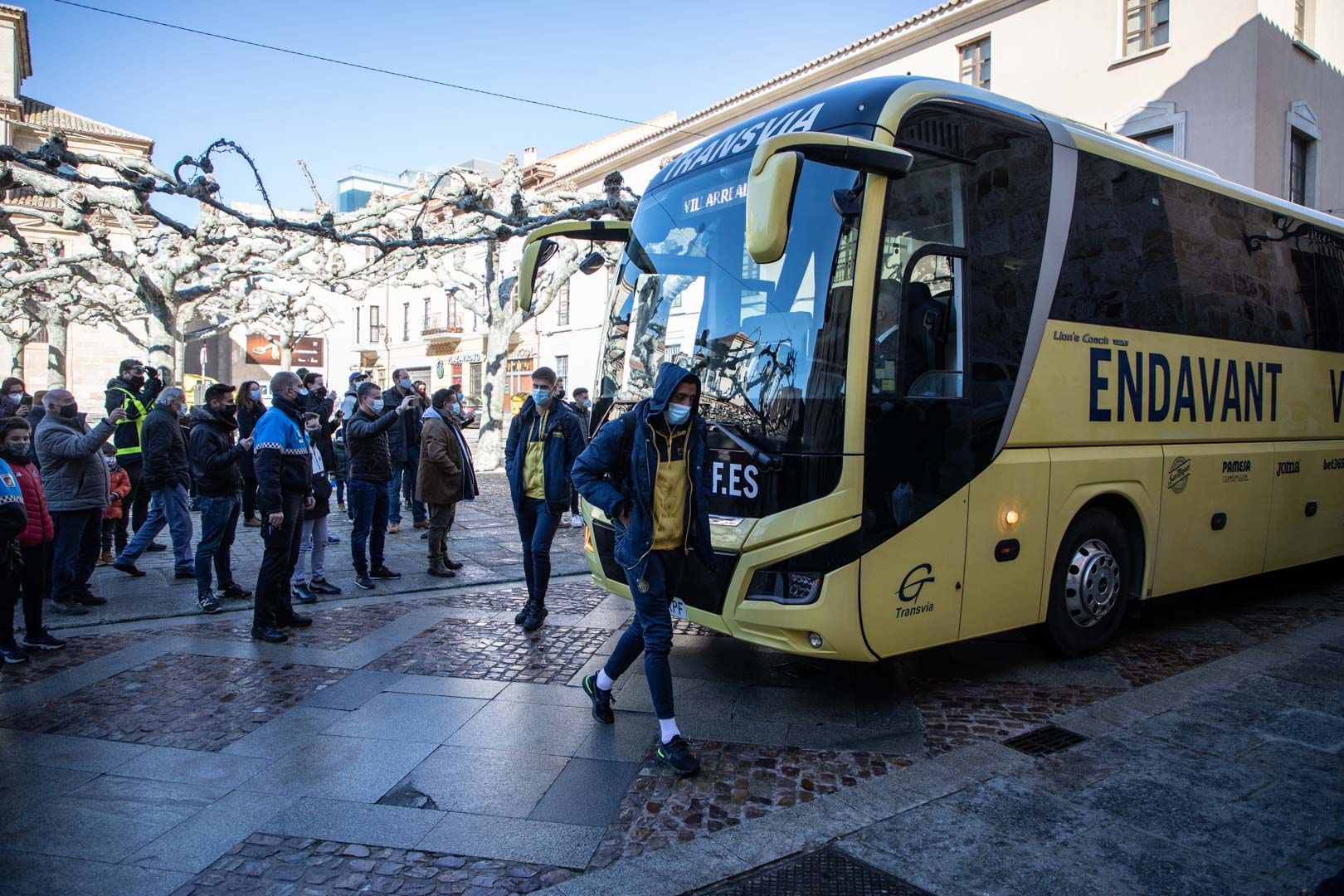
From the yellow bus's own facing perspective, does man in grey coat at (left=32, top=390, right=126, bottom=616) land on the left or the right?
on its right

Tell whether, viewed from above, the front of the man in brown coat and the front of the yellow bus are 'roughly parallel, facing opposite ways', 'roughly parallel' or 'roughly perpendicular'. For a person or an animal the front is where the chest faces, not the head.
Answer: roughly parallel, facing opposite ways

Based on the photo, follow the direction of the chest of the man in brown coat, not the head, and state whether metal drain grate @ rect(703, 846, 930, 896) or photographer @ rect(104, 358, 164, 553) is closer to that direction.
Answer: the metal drain grate

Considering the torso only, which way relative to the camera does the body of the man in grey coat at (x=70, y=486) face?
to the viewer's right

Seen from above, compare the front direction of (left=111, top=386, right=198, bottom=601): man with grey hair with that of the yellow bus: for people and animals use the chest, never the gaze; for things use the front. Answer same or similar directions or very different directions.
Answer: very different directions

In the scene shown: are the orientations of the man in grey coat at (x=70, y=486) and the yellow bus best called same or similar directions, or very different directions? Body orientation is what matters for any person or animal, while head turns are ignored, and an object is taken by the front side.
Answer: very different directions

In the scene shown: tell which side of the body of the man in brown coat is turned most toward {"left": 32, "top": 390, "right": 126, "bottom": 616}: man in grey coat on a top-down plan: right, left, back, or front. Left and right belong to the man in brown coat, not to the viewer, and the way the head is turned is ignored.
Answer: back

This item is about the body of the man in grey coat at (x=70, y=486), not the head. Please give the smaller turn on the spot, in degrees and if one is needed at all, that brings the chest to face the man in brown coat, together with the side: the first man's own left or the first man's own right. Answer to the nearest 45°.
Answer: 0° — they already face them

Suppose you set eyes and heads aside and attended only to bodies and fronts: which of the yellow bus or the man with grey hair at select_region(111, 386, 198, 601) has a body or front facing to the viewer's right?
the man with grey hair

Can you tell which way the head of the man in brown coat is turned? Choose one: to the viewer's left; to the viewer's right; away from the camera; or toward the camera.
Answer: to the viewer's right

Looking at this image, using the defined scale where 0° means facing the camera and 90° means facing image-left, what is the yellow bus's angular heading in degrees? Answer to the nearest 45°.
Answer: approximately 45°

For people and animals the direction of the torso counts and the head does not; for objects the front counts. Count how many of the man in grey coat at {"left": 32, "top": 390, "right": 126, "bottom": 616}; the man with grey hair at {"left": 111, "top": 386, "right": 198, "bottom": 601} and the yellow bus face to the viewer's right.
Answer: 2

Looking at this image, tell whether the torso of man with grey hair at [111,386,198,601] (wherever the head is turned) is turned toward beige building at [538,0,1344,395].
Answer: yes

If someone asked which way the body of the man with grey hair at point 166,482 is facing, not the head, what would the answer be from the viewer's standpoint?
to the viewer's right

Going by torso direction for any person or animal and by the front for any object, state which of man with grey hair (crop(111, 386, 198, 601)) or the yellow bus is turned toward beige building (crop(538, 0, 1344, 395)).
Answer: the man with grey hair
